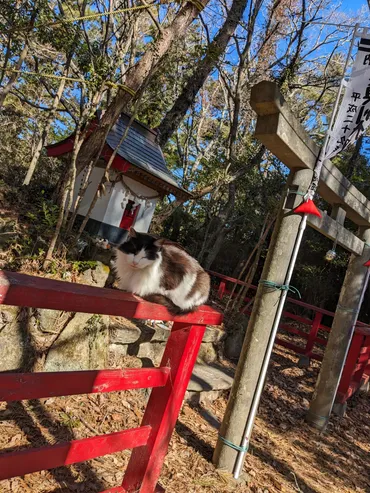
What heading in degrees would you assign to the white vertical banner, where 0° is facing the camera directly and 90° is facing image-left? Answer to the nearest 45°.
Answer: approximately 0°

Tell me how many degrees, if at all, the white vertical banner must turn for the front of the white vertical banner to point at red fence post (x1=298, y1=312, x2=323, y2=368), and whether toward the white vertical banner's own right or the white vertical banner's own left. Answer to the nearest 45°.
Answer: approximately 180°

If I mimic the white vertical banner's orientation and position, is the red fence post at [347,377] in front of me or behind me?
behind

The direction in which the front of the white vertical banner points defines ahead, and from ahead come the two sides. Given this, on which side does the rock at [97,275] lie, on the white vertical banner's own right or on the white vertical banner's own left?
on the white vertical banner's own right
